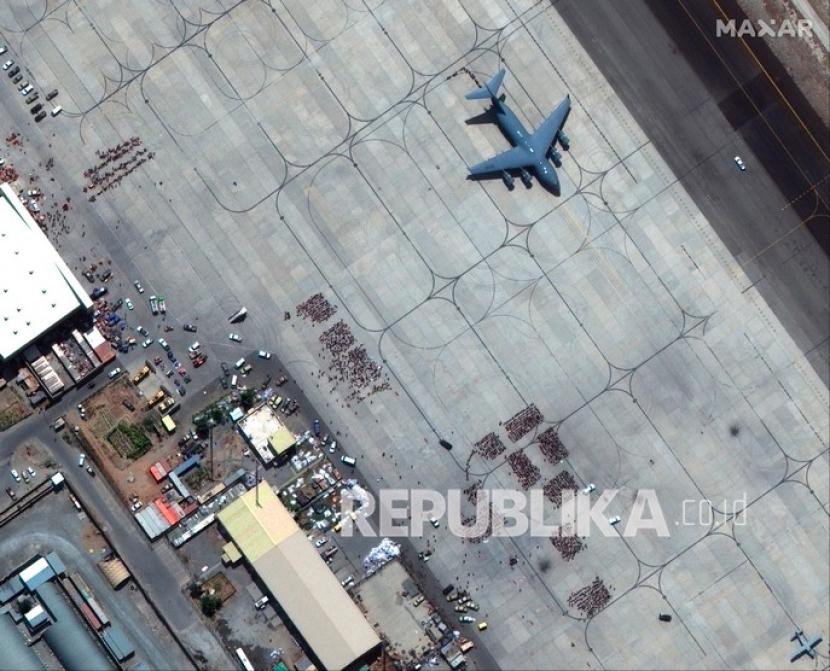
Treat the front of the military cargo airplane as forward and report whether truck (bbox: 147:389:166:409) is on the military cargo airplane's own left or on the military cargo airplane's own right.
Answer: on the military cargo airplane's own right

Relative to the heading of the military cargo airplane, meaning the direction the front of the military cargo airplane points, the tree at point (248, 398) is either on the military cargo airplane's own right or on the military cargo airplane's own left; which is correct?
on the military cargo airplane's own right

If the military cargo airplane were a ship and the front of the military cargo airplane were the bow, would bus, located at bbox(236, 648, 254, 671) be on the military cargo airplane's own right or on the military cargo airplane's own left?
on the military cargo airplane's own right

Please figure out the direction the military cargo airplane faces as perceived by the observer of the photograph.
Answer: facing the viewer and to the right of the viewer

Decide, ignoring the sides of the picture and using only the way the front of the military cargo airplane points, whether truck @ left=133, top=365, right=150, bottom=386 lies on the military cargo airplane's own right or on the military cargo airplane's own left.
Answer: on the military cargo airplane's own right
